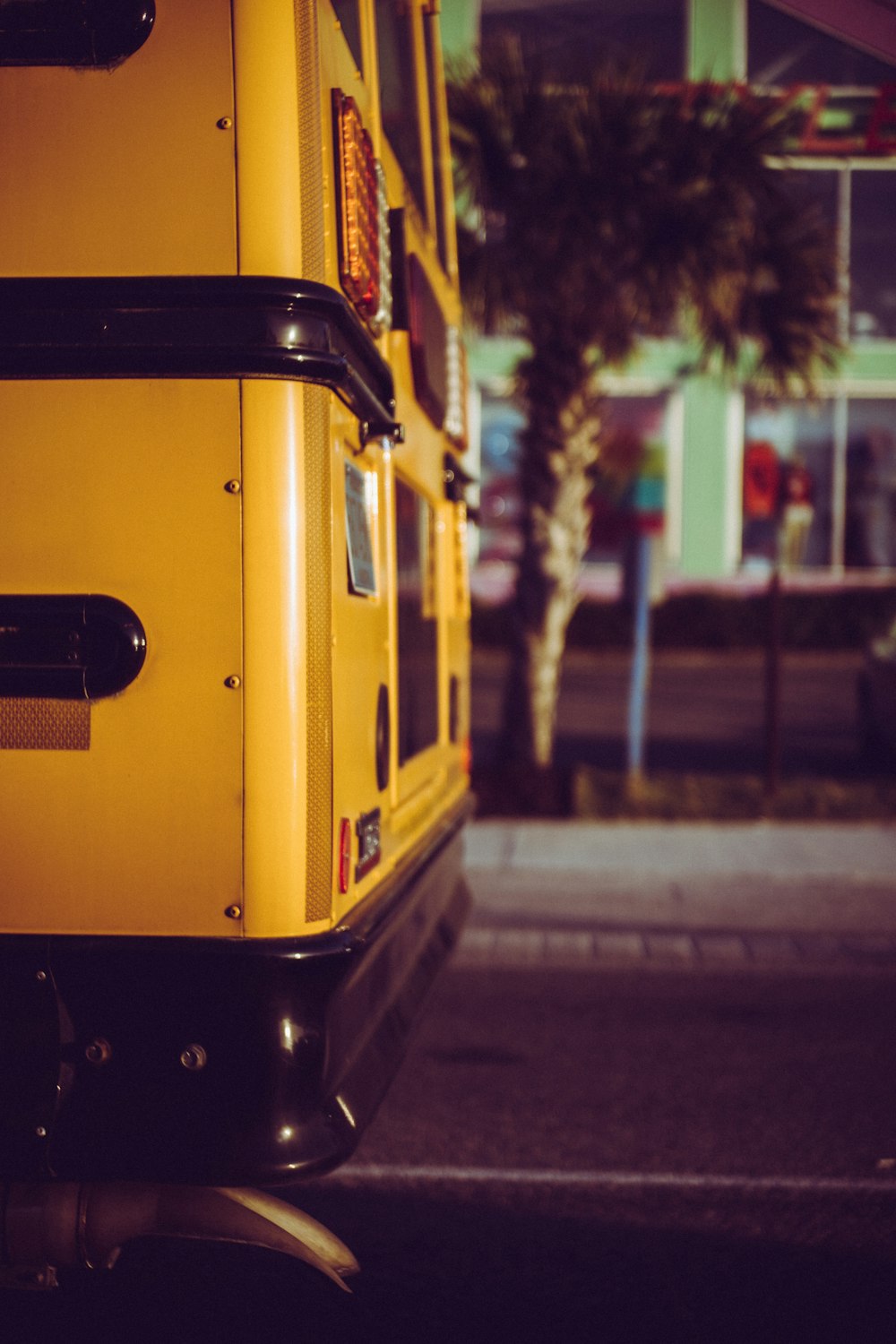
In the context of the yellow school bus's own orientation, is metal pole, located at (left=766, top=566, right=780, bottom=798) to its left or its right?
on its right

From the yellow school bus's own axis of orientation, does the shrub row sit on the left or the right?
on its right

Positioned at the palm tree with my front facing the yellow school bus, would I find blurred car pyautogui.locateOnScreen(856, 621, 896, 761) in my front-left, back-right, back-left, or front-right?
back-left

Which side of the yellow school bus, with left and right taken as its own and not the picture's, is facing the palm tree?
right
